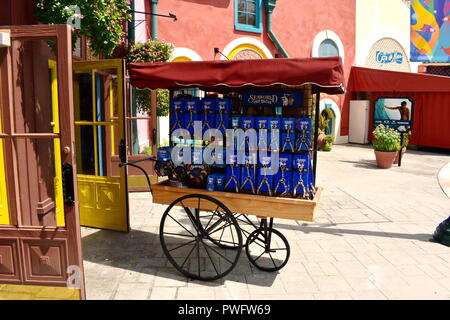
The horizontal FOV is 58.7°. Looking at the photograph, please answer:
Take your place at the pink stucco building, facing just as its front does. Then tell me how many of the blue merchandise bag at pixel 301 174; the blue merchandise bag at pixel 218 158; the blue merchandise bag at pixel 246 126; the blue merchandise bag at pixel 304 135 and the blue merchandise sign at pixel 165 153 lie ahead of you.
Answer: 5

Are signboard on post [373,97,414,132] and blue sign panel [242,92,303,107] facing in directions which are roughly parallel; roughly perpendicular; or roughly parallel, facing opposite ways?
roughly parallel

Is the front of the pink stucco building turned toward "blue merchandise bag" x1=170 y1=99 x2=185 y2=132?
yes

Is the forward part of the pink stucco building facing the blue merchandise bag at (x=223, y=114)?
yes

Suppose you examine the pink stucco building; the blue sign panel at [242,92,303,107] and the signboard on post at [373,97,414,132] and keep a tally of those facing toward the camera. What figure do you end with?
3

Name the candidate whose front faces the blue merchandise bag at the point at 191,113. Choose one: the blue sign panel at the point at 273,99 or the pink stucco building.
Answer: the pink stucco building

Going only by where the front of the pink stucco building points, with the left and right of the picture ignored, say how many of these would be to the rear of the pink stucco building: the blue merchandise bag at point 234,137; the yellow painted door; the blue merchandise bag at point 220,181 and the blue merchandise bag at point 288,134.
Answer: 0

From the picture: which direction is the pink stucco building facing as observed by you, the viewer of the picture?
facing the viewer

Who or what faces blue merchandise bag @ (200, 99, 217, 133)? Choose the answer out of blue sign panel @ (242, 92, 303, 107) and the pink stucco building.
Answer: the pink stucco building

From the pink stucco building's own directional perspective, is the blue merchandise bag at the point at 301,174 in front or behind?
in front

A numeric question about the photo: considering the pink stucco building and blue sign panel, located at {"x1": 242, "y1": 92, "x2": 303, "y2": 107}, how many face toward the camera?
2

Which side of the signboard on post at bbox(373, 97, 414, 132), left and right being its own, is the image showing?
front

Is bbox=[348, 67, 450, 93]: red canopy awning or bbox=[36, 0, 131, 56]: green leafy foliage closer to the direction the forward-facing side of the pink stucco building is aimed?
the green leafy foliage

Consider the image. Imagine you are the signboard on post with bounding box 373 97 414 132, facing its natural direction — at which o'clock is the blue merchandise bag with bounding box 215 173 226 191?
The blue merchandise bag is roughly at 12 o'clock from the signboard on post.

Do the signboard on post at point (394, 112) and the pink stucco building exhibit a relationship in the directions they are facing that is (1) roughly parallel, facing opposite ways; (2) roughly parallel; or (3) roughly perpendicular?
roughly parallel
